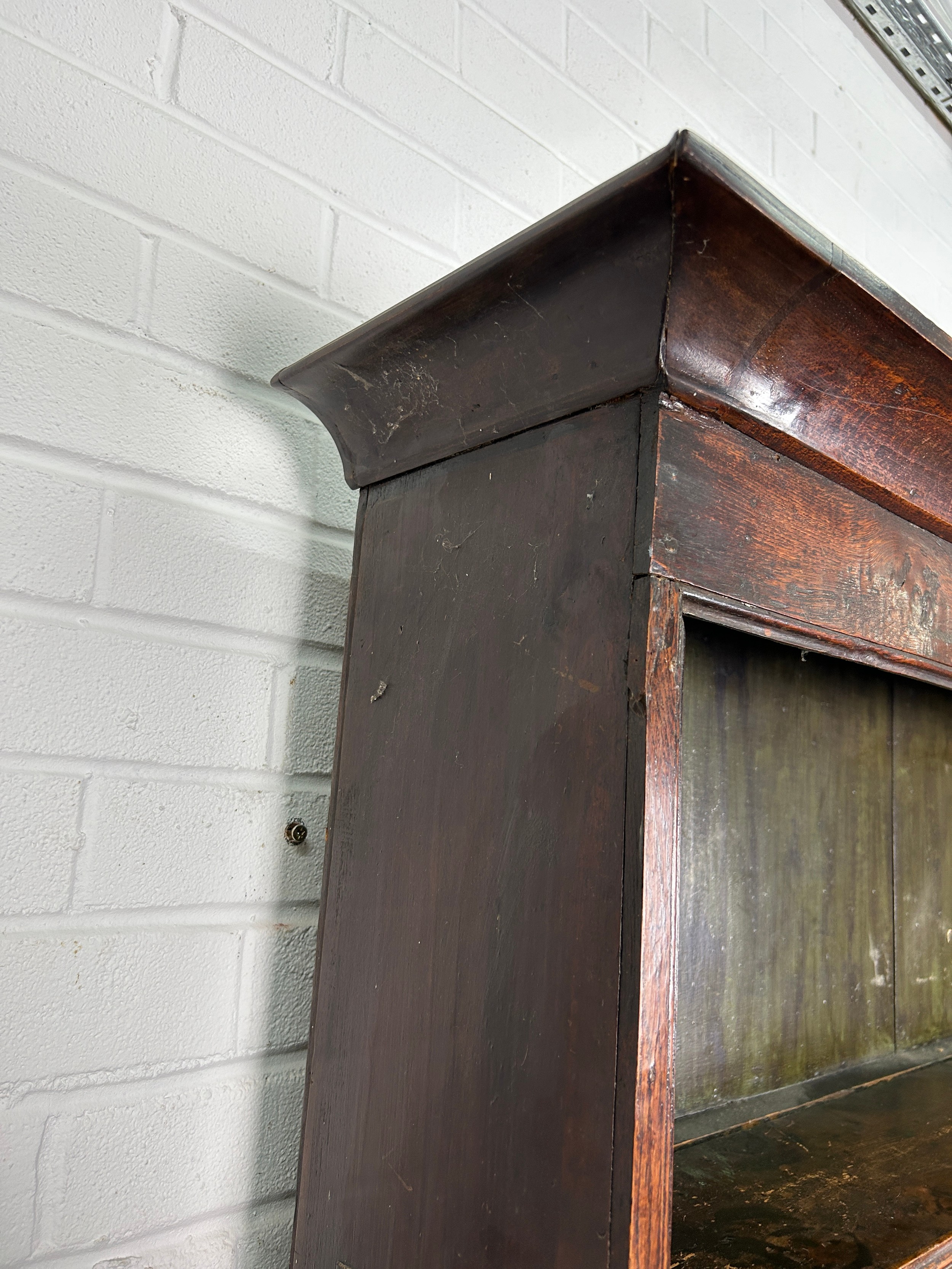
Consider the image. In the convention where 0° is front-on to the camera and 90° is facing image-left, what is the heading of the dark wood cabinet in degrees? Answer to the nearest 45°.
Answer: approximately 315°
